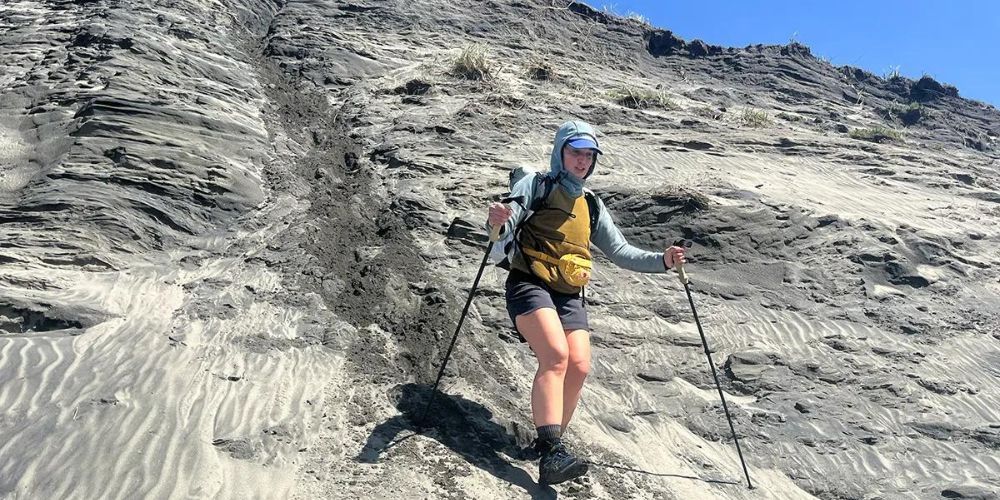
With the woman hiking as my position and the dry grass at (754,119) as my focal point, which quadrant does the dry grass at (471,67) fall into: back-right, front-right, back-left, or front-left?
front-left

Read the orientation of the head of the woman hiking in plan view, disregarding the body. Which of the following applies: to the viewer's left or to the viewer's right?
to the viewer's right

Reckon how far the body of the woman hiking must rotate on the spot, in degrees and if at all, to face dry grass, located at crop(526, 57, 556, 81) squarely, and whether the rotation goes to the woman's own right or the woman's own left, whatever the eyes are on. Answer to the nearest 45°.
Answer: approximately 135° to the woman's own left

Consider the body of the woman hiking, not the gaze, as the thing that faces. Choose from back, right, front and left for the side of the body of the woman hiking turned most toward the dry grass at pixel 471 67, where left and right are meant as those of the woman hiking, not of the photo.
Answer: back

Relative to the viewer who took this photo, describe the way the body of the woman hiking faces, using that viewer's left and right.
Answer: facing the viewer and to the right of the viewer

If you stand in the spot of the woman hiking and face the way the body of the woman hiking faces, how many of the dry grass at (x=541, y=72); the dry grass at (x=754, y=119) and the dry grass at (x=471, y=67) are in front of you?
0

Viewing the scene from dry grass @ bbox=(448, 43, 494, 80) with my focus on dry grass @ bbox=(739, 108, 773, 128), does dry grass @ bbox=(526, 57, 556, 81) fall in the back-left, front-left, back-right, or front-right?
front-left

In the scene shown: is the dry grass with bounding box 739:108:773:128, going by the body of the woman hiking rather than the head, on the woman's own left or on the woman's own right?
on the woman's own left
